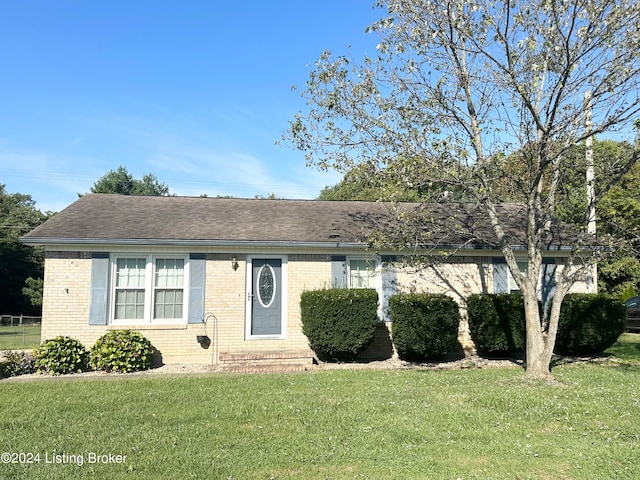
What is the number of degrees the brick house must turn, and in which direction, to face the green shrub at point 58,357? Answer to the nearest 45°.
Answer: approximately 90° to its right

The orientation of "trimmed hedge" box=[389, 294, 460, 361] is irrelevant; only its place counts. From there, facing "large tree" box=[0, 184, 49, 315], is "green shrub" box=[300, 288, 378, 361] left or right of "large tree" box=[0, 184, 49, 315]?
left

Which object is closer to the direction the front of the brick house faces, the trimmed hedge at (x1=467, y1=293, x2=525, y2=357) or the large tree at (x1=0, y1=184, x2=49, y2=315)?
the trimmed hedge

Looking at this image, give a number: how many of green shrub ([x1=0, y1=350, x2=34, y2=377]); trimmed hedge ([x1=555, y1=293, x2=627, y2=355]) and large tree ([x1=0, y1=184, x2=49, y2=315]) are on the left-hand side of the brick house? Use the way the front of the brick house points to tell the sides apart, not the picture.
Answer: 1

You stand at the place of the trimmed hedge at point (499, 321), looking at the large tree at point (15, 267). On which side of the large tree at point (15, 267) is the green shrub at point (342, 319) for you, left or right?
left

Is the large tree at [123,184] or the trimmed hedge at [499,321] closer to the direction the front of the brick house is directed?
the trimmed hedge

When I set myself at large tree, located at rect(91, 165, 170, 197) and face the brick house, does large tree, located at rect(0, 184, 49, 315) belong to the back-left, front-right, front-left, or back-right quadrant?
front-right

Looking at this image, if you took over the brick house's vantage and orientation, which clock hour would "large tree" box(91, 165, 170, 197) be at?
The large tree is roughly at 5 o'clock from the brick house.

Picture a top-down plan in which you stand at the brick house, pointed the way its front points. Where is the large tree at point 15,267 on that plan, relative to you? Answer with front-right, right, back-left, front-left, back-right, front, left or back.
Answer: back-right

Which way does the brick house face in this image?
toward the camera

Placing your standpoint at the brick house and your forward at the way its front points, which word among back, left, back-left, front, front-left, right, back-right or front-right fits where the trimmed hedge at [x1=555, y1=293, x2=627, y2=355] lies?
left

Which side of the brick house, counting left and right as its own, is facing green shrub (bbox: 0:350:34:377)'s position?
right
